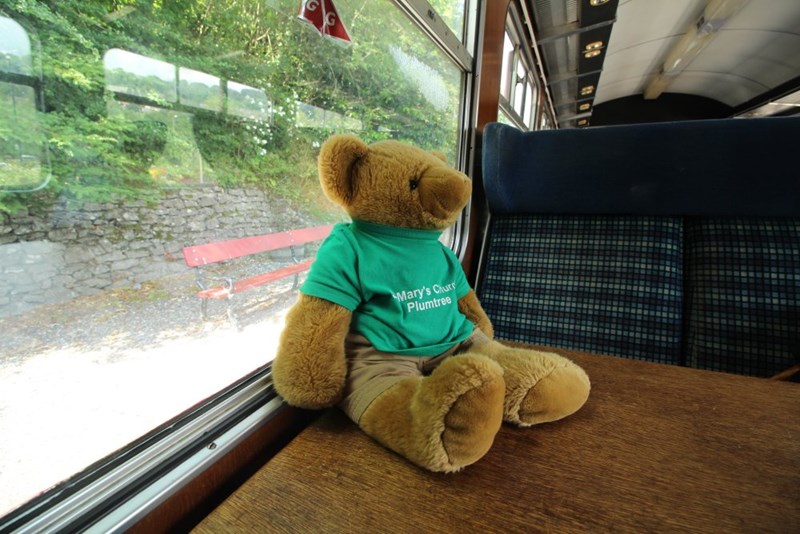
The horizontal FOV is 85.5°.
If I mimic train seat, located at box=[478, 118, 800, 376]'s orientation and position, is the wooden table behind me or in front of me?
in front

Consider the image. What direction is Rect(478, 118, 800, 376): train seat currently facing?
toward the camera

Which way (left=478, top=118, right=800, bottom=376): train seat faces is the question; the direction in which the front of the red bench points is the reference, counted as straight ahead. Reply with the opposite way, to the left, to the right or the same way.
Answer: to the right

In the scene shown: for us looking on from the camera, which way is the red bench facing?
facing the viewer and to the right of the viewer

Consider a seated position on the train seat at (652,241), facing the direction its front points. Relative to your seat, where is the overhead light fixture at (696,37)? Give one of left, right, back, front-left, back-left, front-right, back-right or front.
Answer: back

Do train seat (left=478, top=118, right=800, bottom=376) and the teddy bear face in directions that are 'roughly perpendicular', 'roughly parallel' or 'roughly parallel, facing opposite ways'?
roughly perpendicular
